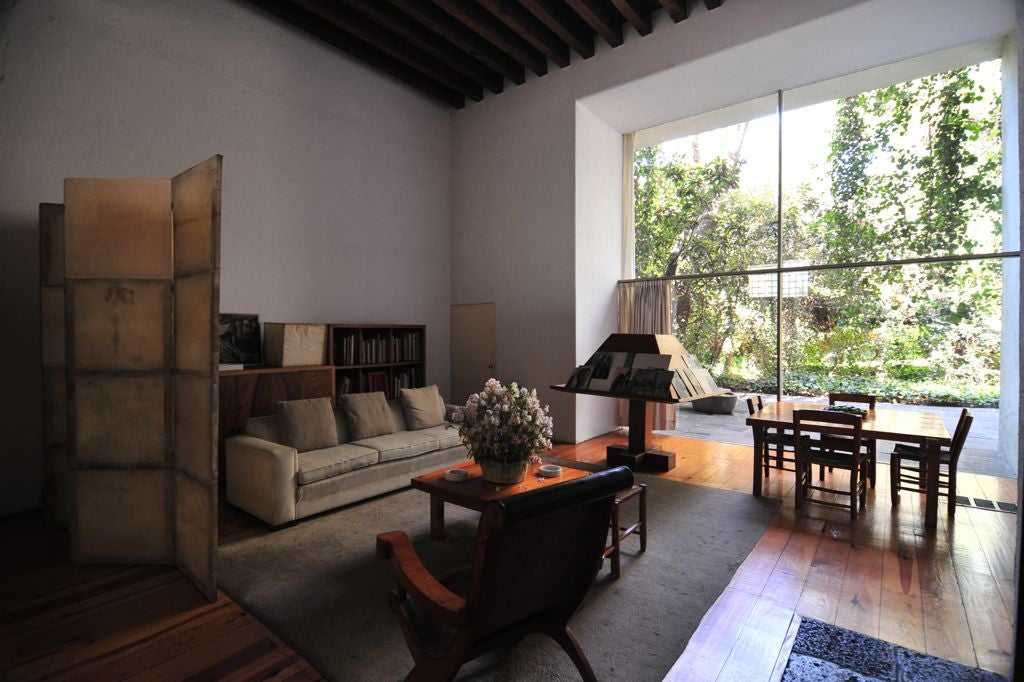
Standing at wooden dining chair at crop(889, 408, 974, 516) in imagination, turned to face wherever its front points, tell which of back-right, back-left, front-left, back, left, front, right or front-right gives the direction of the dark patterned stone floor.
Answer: left

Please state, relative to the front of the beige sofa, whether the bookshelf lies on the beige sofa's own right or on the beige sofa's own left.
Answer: on the beige sofa's own left

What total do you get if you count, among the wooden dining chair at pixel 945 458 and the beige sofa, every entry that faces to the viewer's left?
1

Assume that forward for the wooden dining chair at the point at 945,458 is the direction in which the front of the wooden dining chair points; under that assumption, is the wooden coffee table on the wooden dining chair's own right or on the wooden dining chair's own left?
on the wooden dining chair's own left

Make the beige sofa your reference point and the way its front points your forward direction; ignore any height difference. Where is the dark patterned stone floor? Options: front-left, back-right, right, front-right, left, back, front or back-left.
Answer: front

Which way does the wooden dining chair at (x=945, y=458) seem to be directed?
to the viewer's left

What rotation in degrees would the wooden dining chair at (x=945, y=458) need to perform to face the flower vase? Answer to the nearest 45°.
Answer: approximately 45° to its left

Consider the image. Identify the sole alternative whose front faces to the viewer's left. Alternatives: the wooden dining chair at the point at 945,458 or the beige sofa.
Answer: the wooden dining chair

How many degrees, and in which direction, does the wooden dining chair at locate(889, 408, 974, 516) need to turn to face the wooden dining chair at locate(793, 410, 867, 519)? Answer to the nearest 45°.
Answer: approximately 45° to its left

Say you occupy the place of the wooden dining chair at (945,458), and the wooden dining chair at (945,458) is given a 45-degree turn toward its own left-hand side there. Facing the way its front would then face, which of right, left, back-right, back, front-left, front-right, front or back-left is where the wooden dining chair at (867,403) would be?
right

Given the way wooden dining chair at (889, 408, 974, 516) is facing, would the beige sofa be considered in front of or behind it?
in front

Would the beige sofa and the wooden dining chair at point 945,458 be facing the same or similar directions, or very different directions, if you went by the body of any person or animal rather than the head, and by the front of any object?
very different directions

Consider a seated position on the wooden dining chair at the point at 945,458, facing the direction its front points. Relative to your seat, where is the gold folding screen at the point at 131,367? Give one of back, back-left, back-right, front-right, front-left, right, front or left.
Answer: front-left

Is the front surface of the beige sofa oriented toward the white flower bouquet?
yes

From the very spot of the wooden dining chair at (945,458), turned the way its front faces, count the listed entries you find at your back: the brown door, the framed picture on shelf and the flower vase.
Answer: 0

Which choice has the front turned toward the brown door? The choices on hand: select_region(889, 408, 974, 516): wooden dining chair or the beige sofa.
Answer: the wooden dining chair
